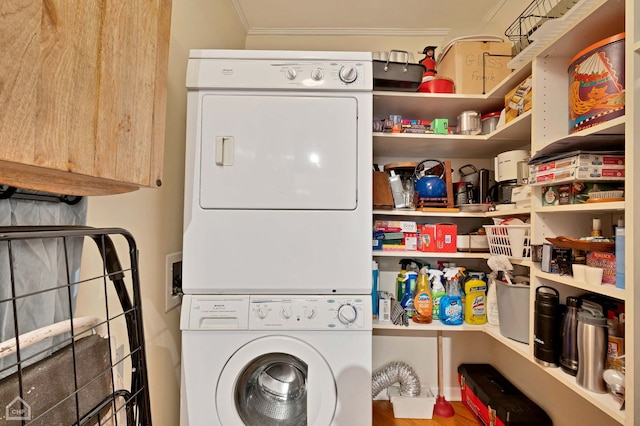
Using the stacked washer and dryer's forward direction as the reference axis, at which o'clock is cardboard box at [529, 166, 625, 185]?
The cardboard box is roughly at 10 o'clock from the stacked washer and dryer.

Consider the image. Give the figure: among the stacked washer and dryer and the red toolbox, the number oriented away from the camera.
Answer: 0

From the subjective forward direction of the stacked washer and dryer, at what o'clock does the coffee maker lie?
The coffee maker is roughly at 9 o'clock from the stacked washer and dryer.

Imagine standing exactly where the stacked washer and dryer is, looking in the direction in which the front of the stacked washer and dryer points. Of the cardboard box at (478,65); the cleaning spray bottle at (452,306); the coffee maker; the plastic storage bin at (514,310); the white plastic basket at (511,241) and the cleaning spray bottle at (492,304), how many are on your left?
6

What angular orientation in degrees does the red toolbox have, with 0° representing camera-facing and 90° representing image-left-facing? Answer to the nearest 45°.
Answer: approximately 45°

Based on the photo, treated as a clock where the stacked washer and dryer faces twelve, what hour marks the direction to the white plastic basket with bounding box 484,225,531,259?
The white plastic basket is roughly at 9 o'clock from the stacked washer and dryer.
